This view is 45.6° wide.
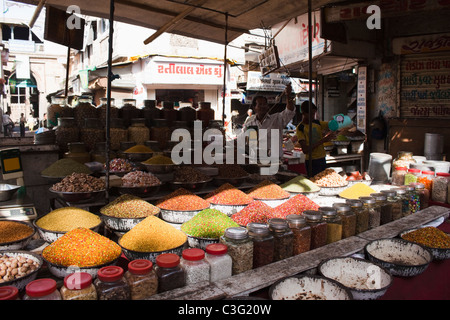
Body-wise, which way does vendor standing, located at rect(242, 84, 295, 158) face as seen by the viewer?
toward the camera

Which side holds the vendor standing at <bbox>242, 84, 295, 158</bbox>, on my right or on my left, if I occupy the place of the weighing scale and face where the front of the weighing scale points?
on my left

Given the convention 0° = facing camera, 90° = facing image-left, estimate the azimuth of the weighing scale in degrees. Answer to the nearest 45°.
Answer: approximately 0°

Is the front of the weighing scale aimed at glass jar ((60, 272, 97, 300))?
yes

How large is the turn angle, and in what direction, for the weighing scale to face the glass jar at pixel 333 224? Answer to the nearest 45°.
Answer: approximately 45° to its left

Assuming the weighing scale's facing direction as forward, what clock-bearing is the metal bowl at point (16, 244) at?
The metal bowl is roughly at 12 o'clock from the weighing scale.

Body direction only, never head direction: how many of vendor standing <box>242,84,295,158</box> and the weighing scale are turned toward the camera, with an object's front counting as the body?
2

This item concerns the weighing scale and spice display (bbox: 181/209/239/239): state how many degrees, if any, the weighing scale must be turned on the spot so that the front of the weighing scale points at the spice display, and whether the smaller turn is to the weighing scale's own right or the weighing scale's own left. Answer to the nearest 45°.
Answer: approximately 45° to the weighing scale's own left

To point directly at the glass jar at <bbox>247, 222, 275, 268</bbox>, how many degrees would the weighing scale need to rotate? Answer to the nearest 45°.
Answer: approximately 45° to its left

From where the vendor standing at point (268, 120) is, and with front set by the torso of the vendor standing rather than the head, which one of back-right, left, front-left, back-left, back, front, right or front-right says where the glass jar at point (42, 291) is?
front

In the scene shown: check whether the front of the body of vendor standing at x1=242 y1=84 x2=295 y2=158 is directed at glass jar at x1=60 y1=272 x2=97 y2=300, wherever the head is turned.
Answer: yes

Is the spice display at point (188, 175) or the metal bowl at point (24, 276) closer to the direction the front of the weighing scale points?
the metal bowl

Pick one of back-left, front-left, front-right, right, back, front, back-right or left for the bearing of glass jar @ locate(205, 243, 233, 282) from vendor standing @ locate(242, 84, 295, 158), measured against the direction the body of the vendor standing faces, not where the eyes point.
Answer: front

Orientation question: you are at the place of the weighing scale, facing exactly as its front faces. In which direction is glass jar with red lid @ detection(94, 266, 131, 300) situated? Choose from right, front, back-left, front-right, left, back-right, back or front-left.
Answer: front

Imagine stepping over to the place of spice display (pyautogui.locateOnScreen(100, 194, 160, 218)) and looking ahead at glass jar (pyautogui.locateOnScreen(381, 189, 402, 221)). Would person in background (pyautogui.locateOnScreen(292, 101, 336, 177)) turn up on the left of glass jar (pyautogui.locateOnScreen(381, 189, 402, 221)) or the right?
left

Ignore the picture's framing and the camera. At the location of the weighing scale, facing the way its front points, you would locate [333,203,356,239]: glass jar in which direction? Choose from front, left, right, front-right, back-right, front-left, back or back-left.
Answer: front-left

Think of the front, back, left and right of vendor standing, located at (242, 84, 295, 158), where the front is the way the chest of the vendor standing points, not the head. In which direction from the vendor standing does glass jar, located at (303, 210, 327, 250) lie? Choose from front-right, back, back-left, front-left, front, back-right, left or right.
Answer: front
